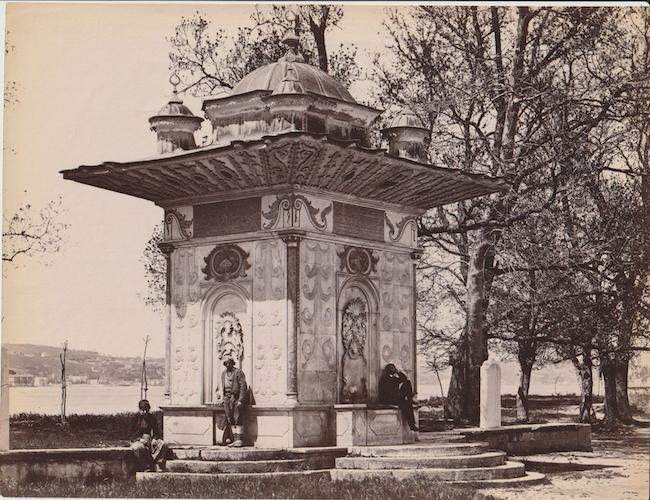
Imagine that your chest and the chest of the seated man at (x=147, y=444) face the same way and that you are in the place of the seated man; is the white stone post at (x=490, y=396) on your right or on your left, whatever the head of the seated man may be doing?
on your left

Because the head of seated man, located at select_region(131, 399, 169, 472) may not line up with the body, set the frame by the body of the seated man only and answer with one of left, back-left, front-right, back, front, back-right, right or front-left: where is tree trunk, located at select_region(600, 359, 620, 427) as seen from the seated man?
back-left

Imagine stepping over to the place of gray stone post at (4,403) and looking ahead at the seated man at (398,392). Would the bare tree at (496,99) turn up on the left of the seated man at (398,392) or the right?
left

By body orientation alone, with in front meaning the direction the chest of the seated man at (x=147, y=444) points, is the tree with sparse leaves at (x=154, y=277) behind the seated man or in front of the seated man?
behind

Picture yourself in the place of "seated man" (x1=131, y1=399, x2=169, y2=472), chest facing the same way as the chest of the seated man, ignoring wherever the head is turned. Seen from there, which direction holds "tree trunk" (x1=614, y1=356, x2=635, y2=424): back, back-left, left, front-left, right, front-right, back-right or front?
back-left

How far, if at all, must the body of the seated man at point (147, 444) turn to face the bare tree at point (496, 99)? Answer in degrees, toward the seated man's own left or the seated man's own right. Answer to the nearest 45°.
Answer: approximately 135° to the seated man's own left

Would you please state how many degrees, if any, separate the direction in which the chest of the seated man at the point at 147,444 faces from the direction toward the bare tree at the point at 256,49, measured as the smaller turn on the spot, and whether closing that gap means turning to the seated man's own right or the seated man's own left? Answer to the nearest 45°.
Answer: approximately 180°

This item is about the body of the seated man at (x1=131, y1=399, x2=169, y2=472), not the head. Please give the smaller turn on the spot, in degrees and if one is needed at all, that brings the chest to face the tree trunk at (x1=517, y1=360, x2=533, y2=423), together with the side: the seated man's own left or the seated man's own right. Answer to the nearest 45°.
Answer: approximately 135° to the seated man's own left

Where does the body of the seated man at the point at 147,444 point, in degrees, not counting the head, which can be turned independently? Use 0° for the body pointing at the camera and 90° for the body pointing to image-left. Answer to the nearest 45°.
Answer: approximately 0°
